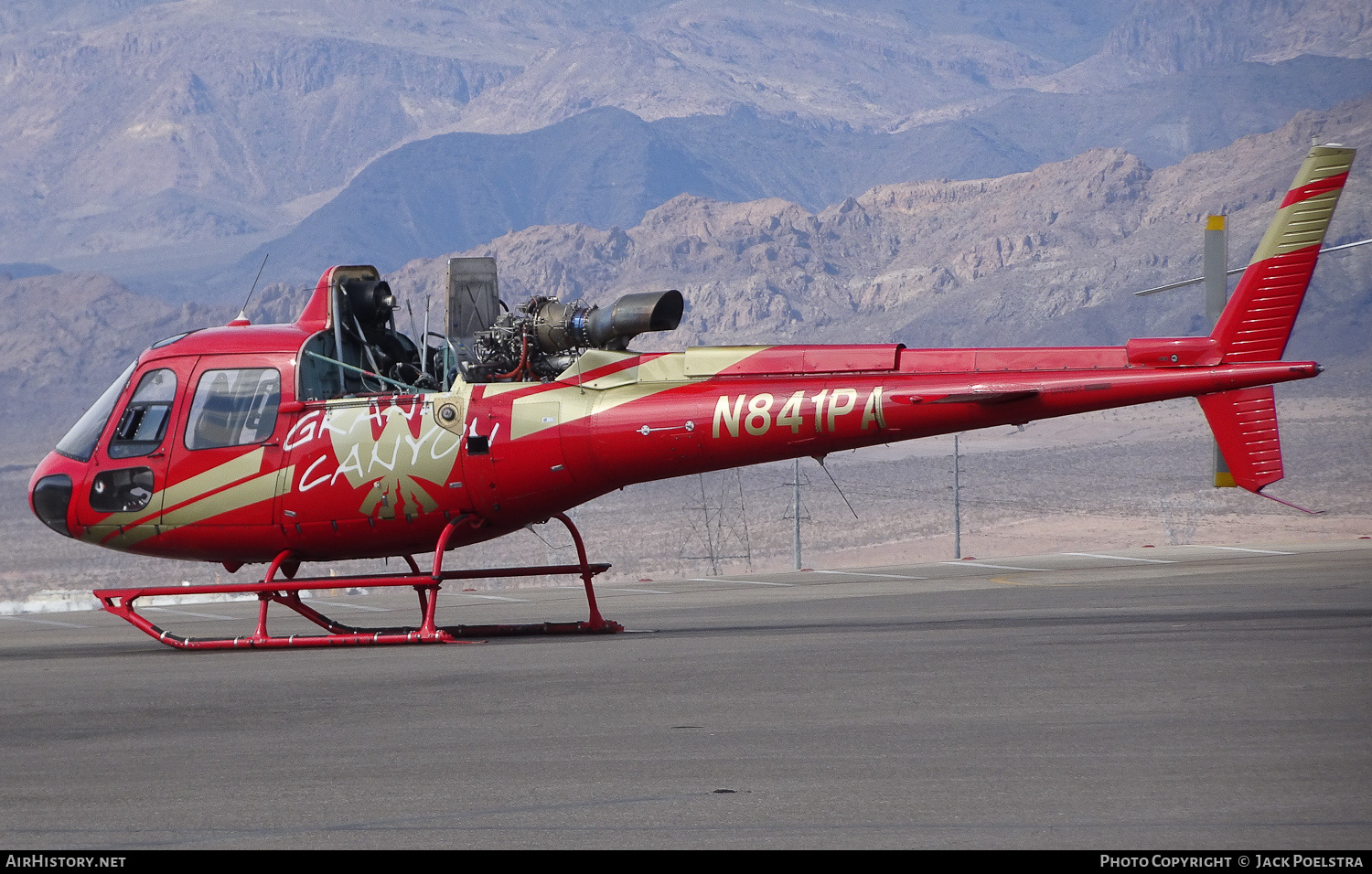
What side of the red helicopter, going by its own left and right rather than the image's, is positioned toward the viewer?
left
